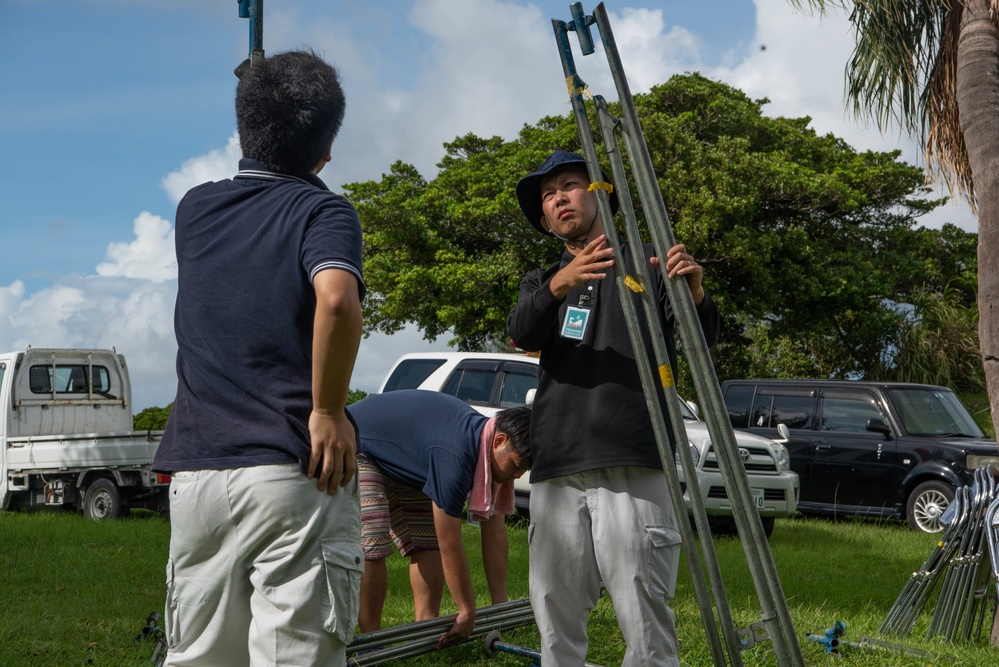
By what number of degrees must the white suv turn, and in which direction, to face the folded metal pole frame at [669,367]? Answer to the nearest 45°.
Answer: approximately 45° to its right

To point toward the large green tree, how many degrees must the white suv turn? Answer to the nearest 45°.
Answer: approximately 135° to its left

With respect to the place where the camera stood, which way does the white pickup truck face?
facing away from the viewer and to the left of the viewer

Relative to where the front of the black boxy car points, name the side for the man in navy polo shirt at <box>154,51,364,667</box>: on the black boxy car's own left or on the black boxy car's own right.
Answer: on the black boxy car's own right

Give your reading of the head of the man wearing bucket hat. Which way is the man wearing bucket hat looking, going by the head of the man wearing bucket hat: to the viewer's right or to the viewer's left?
to the viewer's left

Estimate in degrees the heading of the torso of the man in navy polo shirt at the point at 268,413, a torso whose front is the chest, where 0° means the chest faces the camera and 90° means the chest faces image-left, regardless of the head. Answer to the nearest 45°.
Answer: approximately 225°

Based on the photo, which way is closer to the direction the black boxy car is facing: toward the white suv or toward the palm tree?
the palm tree

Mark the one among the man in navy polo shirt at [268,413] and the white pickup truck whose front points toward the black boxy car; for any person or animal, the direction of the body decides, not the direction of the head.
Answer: the man in navy polo shirt

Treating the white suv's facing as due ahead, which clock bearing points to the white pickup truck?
The white pickup truck is roughly at 5 o'clock from the white suv.
